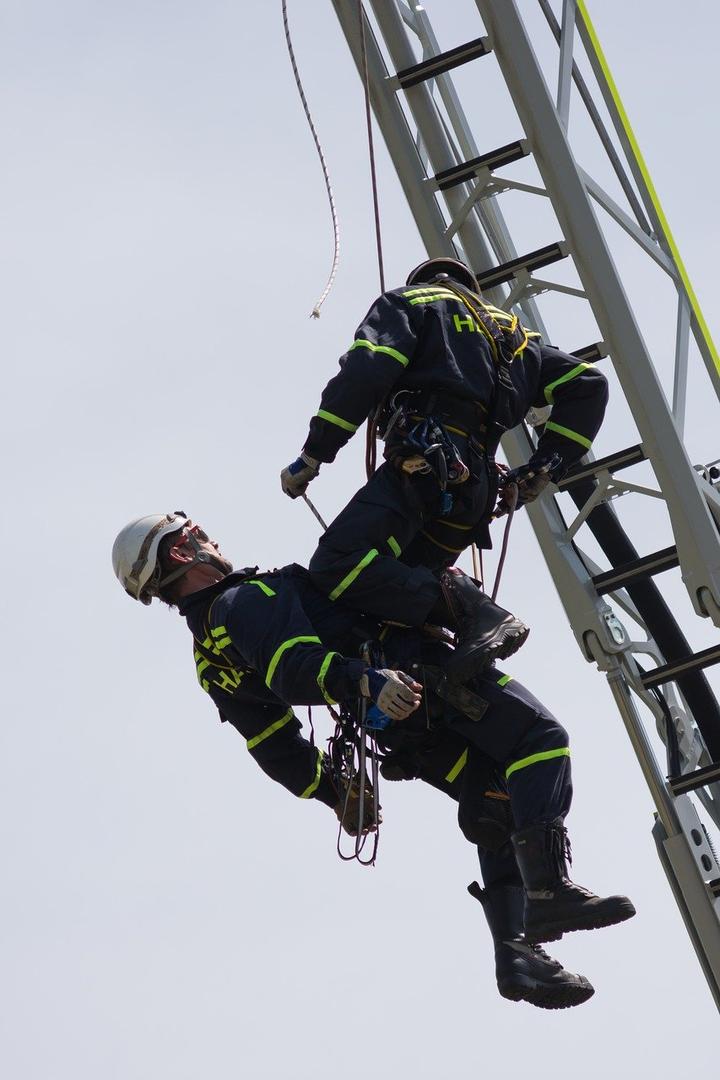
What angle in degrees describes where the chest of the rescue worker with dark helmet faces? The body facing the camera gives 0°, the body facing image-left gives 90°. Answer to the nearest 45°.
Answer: approximately 135°

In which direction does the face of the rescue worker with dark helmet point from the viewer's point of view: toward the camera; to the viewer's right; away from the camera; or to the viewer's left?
away from the camera
